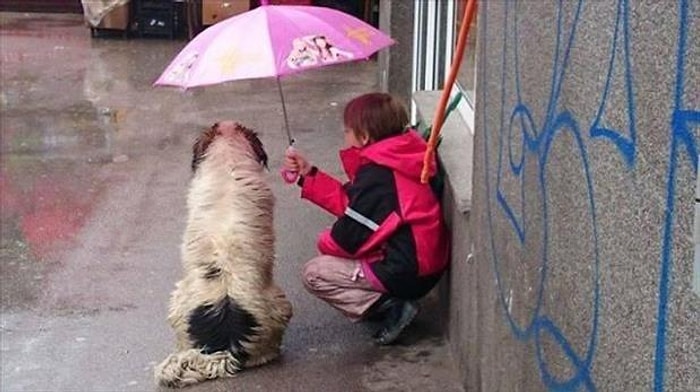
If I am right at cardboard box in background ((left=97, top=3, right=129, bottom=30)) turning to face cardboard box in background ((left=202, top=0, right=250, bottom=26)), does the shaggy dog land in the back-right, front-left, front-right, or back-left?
front-right

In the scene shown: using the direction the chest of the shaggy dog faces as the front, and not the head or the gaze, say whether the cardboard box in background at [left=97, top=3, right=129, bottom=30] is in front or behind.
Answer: in front

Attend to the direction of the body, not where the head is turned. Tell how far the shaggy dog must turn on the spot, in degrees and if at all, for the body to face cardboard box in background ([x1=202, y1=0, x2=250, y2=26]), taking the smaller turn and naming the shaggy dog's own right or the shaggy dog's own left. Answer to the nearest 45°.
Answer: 0° — it already faces it

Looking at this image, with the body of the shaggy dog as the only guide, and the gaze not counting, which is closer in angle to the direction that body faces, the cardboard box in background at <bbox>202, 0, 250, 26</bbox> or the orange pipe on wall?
the cardboard box in background

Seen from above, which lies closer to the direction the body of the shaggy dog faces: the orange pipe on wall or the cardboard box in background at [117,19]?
the cardboard box in background

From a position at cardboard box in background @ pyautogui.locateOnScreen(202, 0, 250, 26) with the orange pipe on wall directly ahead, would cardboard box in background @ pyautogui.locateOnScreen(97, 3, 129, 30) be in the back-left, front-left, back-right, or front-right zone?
back-right

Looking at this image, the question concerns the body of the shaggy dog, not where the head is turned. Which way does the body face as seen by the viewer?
away from the camera

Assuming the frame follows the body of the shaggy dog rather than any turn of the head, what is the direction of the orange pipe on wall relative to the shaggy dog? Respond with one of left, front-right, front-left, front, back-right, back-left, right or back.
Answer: right
